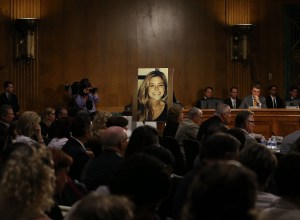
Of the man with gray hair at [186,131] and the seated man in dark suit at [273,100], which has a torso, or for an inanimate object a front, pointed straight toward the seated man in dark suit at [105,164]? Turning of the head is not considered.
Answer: the seated man in dark suit at [273,100]

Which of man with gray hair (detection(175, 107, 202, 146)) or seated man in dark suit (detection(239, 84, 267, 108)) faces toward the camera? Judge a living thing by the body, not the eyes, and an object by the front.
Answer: the seated man in dark suit

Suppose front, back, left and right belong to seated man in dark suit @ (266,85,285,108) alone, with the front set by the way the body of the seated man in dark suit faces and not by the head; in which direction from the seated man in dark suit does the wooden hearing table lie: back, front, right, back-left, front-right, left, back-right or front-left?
front

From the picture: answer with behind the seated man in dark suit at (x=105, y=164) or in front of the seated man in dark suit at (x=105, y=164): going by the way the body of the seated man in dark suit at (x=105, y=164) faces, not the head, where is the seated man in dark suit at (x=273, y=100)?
in front

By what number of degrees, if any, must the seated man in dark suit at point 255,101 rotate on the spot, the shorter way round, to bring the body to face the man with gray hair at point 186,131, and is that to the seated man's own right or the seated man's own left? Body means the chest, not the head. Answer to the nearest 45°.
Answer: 0° — they already face them

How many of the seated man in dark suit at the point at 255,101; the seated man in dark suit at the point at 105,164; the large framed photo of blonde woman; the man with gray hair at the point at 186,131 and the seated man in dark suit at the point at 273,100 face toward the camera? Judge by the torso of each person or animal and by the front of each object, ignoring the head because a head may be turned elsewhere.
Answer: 3

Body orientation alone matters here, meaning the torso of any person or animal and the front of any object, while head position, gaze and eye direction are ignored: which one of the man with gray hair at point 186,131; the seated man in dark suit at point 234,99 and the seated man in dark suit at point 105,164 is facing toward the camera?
the seated man in dark suit at point 234,99

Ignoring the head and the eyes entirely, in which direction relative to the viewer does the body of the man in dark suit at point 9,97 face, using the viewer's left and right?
facing the viewer and to the right of the viewer

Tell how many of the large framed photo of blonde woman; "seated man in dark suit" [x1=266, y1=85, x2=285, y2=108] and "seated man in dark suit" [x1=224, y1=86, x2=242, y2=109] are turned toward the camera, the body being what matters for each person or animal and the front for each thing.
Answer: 3

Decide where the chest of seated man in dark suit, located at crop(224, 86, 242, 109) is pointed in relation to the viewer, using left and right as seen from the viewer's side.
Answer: facing the viewer

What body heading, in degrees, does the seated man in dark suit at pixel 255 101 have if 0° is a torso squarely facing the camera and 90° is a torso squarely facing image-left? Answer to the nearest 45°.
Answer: approximately 0°

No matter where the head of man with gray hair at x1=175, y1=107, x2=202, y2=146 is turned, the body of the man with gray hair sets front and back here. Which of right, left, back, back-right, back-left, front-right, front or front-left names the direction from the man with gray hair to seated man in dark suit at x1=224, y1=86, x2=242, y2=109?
front-left

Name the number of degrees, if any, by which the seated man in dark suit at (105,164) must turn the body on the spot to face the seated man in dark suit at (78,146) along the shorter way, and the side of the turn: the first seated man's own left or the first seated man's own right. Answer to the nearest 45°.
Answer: approximately 45° to the first seated man's own left

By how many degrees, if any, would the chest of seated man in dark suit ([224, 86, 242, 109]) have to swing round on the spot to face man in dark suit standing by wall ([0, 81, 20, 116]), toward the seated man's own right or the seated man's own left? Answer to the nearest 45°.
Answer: approximately 90° to the seated man's own right
